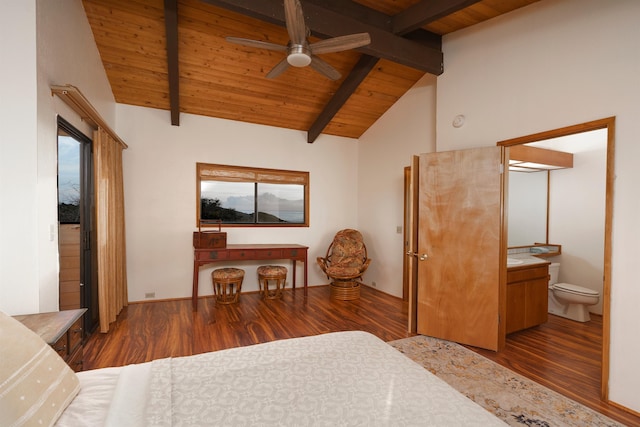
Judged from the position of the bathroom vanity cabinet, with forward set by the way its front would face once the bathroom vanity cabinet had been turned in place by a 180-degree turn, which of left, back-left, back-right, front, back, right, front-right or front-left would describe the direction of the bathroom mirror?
front-right

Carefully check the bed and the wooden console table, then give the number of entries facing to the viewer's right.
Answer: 1

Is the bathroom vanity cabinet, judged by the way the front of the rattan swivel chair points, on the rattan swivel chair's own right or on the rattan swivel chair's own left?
on the rattan swivel chair's own left

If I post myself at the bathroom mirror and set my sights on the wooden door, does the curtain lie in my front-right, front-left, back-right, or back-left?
front-right

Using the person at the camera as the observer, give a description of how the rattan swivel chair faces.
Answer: facing the viewer

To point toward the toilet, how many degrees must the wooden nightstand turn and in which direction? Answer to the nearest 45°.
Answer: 0° — it already faces it

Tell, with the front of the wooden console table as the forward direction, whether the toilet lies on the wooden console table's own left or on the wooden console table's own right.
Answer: on the wooden console table's own left

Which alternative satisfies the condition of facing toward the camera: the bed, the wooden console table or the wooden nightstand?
the wooden console table

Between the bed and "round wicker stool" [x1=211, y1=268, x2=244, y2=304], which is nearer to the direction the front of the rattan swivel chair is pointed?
the bed

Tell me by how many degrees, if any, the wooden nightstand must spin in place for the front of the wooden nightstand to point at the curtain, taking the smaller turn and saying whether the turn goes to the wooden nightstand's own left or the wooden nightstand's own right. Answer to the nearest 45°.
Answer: approximately 90° to the wooden nightstand's own left

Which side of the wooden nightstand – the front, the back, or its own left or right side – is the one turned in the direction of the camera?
right

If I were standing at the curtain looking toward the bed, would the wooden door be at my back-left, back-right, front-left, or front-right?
front-left

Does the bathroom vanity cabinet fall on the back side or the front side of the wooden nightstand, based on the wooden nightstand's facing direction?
on the front side

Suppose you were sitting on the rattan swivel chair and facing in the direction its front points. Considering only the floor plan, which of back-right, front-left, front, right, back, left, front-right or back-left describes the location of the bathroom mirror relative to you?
left

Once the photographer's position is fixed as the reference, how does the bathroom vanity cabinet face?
facing the viewer and to the right of the viewer
